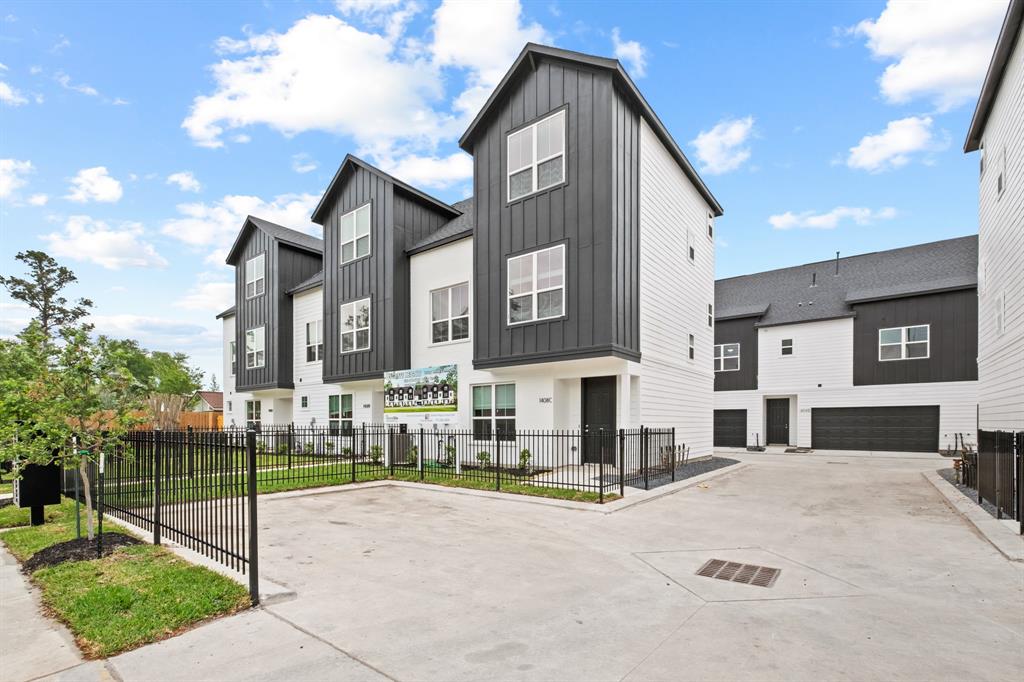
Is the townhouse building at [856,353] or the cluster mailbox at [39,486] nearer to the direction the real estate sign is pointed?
the cluster mailbox

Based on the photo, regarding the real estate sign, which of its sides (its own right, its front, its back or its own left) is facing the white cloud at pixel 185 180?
right

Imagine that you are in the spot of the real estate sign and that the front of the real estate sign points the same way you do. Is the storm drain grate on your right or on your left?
on your left

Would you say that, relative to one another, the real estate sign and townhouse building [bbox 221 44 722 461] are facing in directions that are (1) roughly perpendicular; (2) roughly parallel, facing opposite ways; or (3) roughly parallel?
roughly parallel

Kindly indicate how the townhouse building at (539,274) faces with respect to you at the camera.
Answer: facing the viewer and to the left of the viewer

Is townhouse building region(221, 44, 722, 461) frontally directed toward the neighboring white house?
no

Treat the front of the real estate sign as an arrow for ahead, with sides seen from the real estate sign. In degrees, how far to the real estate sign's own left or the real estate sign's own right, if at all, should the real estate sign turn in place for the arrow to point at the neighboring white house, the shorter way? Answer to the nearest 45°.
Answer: approximately 90° to the real estate sign's own left

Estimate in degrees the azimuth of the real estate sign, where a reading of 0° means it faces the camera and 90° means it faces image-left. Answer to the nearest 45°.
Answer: approximately 45°

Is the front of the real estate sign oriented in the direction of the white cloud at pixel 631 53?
no

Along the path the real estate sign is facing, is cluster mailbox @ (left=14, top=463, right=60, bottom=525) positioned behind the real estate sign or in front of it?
in front
